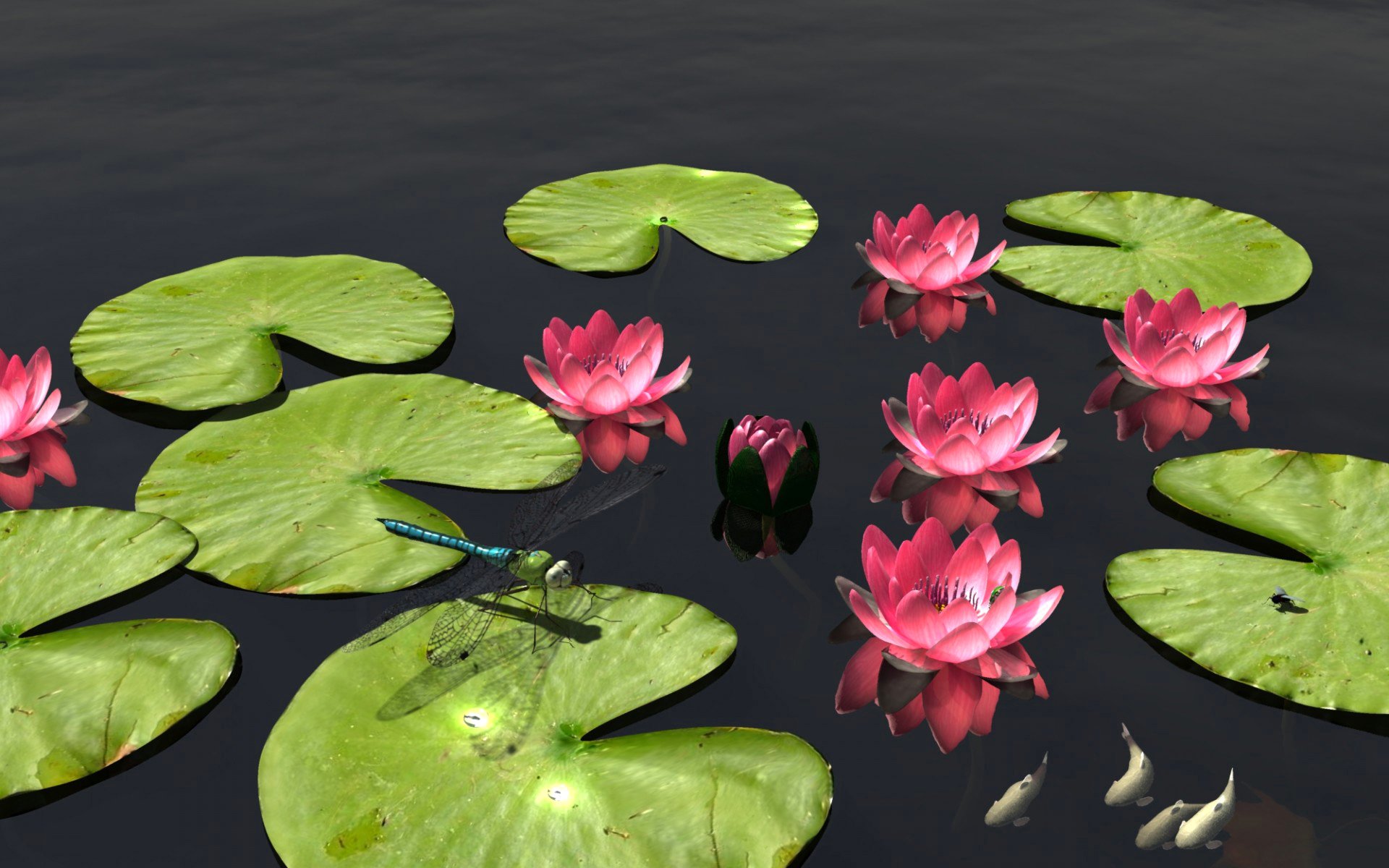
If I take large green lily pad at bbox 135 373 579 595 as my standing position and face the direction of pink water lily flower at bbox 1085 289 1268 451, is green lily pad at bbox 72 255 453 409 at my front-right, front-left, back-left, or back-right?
back-left

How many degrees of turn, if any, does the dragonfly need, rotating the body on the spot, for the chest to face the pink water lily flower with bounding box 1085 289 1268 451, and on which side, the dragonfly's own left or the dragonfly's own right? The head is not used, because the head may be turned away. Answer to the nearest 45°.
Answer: approximately 45° to the dragonfly's own left

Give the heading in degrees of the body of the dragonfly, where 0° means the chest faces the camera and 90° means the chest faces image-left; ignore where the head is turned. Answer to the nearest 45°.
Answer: approximately 315°

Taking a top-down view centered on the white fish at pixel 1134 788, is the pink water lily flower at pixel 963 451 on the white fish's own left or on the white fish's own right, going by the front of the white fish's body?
on the white fish's own right

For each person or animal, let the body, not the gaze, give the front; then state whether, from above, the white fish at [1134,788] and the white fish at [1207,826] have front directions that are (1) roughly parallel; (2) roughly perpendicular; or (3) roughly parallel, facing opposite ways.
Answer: roughly parallel

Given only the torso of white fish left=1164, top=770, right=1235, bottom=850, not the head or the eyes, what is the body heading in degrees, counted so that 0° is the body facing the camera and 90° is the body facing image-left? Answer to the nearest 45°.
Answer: approximately 45°

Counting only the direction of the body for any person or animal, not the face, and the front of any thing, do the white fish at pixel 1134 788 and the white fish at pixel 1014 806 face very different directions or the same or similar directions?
same or similar directions

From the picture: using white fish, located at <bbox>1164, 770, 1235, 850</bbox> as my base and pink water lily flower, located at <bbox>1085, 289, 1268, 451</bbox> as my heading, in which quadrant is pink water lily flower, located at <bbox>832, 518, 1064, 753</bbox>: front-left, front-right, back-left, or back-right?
front-left
